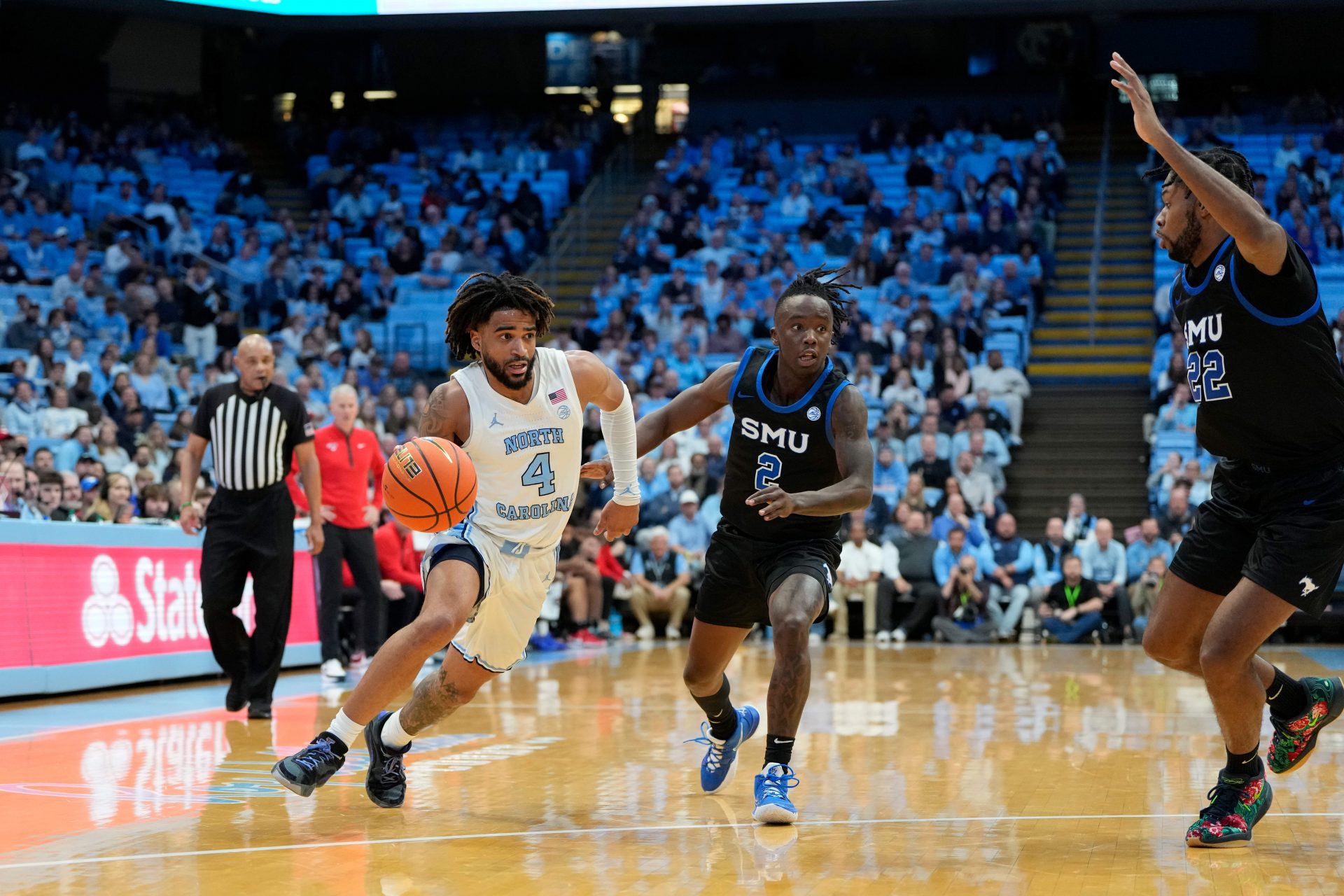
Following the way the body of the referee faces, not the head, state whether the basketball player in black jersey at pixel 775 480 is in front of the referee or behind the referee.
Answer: in front

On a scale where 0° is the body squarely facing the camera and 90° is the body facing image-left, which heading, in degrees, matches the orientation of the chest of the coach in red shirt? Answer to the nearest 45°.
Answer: approximately 0°

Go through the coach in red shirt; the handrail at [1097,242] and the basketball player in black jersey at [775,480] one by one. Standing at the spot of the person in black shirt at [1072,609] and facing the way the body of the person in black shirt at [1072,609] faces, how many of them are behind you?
1

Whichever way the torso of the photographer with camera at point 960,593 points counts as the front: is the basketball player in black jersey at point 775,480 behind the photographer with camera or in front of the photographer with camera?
in front

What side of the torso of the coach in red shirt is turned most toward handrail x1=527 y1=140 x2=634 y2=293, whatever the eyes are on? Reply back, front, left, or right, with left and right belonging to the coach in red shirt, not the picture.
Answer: back

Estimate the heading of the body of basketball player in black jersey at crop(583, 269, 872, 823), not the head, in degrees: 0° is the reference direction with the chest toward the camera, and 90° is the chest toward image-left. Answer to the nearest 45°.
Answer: approximately 0°

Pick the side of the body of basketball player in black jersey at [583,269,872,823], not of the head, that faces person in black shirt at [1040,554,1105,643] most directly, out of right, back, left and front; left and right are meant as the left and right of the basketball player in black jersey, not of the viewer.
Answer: back

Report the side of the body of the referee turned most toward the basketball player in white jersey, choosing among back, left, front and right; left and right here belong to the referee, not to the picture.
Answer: front

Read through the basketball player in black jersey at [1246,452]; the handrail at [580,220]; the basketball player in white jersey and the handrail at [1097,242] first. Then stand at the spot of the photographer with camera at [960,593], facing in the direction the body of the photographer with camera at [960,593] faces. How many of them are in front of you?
2

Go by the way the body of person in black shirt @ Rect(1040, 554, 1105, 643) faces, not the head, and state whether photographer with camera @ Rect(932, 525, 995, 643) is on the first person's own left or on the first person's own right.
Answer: on the first person's own right

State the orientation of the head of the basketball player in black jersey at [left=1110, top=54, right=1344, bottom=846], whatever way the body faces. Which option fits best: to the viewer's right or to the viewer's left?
to the viewer's left
